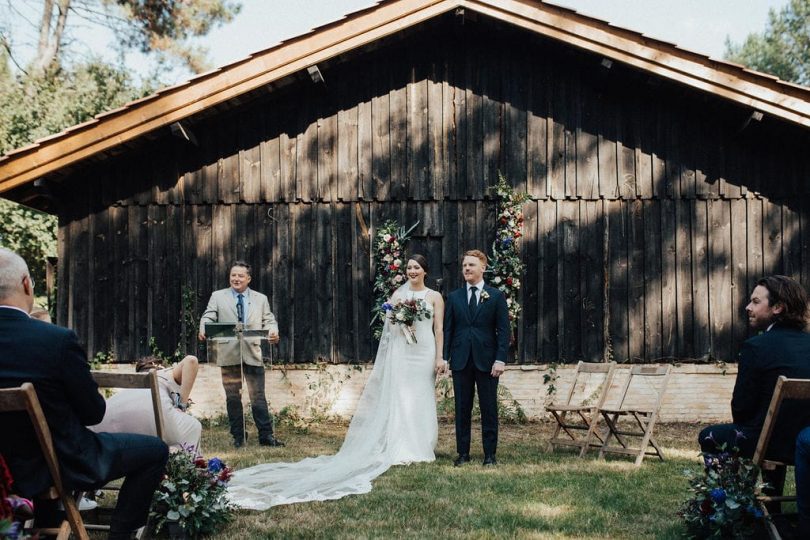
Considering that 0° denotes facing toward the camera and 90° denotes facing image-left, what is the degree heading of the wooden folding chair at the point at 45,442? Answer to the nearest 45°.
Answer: approximately 225°

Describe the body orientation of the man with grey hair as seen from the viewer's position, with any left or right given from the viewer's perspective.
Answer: facing away from the viewer and to the right of the viewer

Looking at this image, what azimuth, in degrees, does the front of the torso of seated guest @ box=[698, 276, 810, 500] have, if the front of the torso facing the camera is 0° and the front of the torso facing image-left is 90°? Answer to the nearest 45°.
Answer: approximately 135°

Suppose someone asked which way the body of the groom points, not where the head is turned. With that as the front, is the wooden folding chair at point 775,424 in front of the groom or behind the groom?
in front

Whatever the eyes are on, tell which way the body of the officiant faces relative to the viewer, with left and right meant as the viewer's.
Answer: facing the viewer

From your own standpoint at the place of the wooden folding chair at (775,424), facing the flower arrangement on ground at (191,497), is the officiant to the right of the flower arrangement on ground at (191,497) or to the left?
right

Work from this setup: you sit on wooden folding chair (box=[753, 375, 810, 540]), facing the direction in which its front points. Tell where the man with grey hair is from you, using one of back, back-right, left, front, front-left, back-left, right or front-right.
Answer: left

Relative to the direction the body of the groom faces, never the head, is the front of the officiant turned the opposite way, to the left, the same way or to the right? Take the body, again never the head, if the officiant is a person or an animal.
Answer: the same way

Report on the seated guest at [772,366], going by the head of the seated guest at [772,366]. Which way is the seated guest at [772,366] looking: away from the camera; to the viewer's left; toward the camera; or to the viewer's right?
to the viewer's left

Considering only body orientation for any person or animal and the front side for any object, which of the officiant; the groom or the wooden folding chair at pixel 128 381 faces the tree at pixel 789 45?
the wooden folding chair

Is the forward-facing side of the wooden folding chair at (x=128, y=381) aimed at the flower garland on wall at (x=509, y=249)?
yes

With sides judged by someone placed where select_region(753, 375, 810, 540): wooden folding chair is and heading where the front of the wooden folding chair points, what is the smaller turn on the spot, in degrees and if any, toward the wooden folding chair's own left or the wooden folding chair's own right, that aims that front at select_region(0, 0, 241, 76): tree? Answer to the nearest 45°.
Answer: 0° — it already faces it

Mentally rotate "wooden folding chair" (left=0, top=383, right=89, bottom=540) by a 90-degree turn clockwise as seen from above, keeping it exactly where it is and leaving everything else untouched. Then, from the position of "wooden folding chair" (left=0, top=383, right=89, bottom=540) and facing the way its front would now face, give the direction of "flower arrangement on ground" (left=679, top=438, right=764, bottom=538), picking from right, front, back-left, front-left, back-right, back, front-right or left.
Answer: front-left

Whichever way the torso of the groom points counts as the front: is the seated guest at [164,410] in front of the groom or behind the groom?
in front

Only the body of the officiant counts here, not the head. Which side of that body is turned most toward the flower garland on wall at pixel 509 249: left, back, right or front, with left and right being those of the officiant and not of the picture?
left

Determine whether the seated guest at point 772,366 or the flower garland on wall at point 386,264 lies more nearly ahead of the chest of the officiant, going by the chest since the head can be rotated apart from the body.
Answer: the seated guest

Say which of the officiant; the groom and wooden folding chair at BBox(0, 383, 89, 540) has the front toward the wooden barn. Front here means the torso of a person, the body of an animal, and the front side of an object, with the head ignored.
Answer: the wooden folding chair

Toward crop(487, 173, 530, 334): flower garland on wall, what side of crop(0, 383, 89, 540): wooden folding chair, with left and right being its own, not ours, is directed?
front
